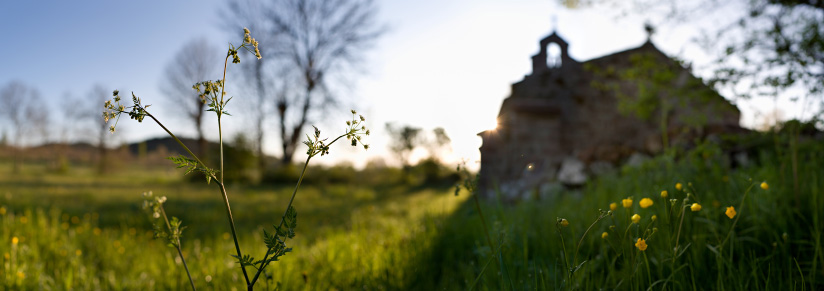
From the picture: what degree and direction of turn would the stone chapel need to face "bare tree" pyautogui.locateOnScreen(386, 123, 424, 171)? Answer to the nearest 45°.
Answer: approximately 90° to its right

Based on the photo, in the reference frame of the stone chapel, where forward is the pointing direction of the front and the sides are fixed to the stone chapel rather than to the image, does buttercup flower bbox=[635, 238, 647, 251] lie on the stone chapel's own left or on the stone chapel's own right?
on the stone chapel's own left

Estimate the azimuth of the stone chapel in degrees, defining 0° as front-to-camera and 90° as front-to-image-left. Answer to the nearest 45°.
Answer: approximately 45°
